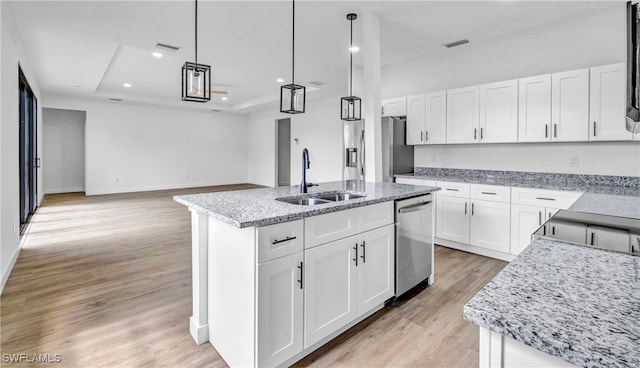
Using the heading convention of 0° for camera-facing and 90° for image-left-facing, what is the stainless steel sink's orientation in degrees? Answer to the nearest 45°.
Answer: approximately 315°

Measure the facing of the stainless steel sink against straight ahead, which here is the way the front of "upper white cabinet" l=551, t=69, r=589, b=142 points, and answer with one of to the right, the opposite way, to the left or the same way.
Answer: to the left

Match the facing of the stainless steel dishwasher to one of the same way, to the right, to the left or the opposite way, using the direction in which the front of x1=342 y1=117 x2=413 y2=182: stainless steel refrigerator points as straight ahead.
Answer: to the left

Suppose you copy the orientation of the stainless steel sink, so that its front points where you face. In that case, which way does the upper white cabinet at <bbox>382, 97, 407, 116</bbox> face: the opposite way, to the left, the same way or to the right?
to the right

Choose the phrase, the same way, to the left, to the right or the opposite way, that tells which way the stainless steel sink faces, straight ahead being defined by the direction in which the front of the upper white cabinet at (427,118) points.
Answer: to the left

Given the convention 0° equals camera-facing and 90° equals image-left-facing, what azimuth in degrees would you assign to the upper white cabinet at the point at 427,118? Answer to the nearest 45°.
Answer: approximately 45°

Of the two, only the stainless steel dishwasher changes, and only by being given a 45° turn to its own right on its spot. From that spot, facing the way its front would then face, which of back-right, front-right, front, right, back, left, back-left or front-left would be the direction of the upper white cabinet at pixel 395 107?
back
